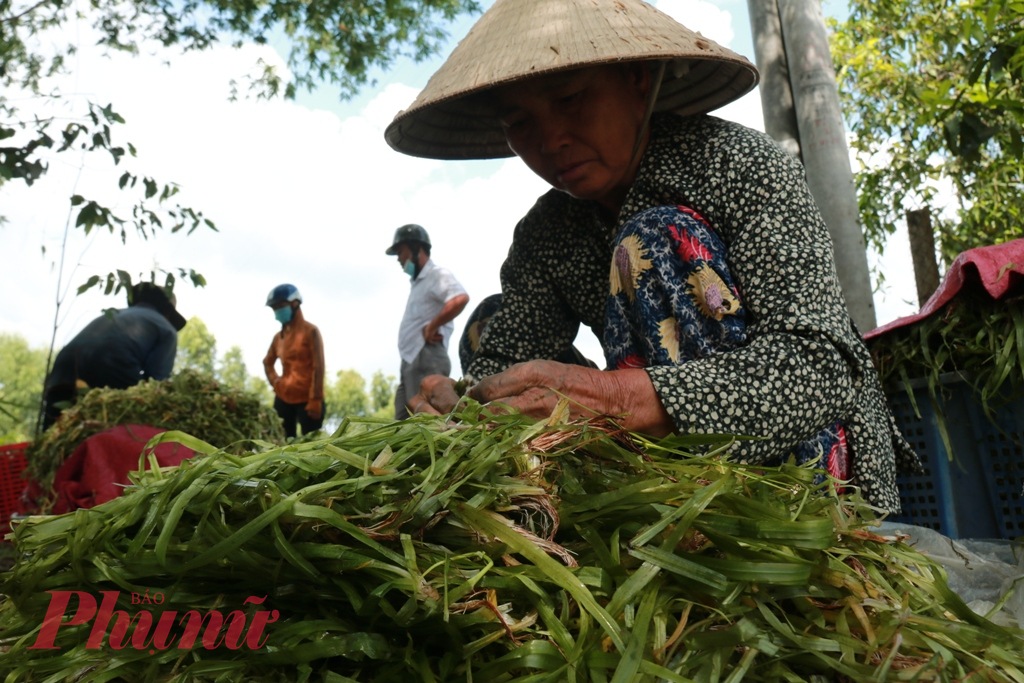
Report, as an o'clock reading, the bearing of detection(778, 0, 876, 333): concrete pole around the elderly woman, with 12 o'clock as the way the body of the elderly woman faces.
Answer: The concrete pole is roughly at 5 o'clock from the elderly woman.

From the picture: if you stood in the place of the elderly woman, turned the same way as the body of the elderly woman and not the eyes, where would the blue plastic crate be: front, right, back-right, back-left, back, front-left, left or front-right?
back

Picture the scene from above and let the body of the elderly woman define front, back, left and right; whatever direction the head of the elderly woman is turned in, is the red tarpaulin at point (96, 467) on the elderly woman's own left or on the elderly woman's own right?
on the elderly woman's own right

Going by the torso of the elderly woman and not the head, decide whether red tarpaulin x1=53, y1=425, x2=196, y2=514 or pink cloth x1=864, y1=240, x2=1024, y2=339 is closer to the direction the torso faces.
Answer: the red tarpaulin

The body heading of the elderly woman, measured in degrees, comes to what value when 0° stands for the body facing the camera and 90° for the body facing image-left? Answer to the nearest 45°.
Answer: approximately 45°

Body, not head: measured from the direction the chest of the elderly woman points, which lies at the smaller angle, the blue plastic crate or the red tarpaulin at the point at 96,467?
the red tarpaulin

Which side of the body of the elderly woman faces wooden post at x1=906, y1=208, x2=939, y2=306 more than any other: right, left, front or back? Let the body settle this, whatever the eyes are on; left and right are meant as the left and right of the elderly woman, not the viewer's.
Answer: back

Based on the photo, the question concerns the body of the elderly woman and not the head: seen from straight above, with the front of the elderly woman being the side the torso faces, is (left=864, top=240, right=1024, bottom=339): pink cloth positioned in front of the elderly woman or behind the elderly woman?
behind
